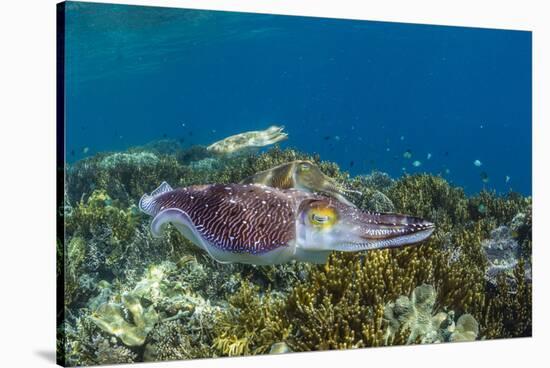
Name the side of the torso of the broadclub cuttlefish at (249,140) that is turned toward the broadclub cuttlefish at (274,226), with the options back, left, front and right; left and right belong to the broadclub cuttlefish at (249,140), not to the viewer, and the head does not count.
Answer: right

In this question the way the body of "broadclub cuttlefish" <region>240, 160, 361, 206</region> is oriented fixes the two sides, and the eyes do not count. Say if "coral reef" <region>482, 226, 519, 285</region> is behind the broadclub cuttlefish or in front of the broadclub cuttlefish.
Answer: in front

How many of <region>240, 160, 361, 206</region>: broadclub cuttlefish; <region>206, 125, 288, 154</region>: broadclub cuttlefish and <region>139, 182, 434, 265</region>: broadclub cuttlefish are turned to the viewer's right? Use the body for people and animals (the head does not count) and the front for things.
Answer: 3

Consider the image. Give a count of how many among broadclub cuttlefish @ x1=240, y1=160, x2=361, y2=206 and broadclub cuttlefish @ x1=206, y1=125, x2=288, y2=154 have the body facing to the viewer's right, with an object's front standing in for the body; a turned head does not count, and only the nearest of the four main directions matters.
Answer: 2

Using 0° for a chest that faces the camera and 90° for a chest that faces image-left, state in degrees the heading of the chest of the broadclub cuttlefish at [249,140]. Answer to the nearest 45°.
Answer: approximately 270°

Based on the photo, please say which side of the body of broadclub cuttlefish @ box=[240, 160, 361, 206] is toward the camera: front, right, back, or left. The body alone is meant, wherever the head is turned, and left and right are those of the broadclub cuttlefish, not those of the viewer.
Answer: right

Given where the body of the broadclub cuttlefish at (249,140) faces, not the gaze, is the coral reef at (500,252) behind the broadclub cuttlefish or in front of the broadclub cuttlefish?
in front

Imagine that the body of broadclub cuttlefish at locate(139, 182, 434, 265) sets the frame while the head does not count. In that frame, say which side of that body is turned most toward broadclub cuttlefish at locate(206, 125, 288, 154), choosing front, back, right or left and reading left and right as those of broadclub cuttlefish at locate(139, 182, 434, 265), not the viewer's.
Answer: left

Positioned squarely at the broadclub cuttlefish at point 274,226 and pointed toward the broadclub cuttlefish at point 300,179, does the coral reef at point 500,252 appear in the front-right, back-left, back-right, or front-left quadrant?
front-right

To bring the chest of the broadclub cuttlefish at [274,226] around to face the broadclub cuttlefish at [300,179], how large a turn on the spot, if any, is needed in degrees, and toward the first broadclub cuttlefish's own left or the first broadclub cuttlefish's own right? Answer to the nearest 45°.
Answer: approximately 90° to the first broadclub cuttlefish's own left
